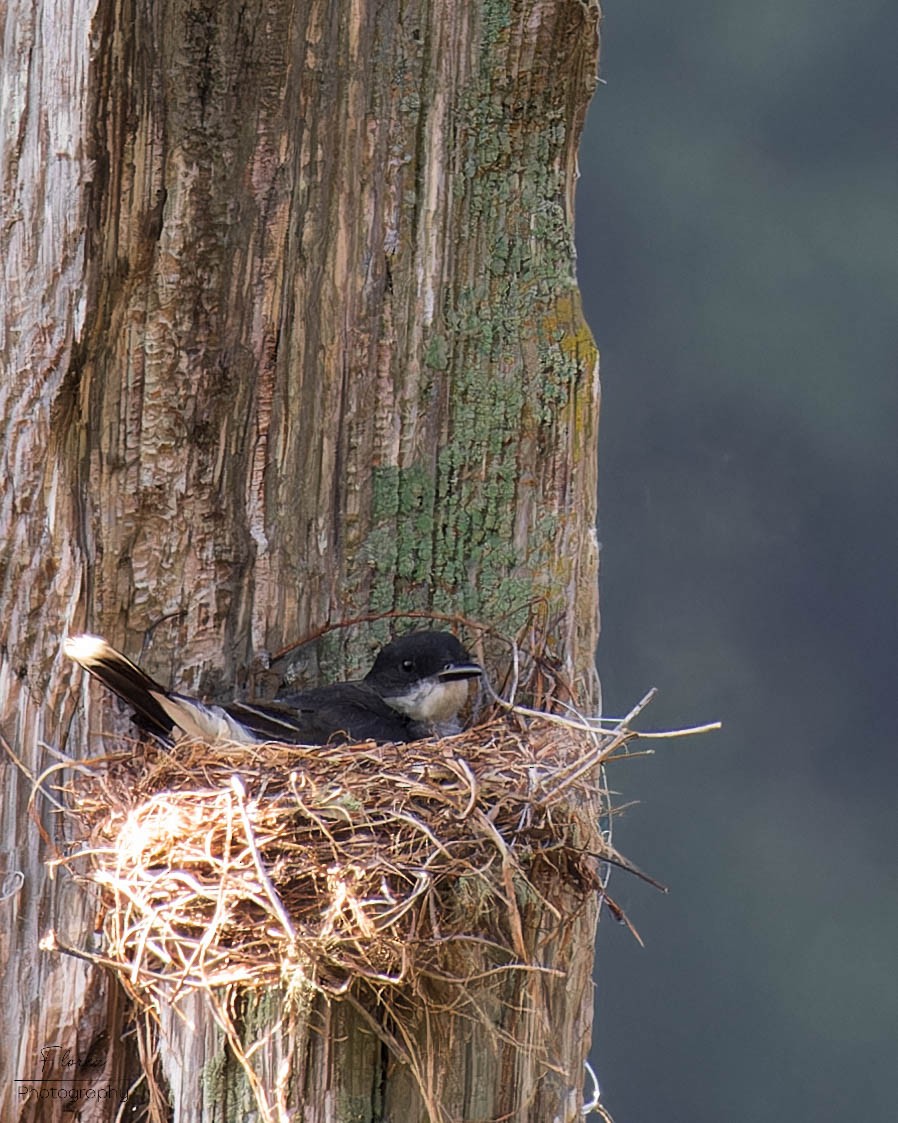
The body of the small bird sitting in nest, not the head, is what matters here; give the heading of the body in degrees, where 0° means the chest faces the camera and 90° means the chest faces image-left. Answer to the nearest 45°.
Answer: approximately 270°
